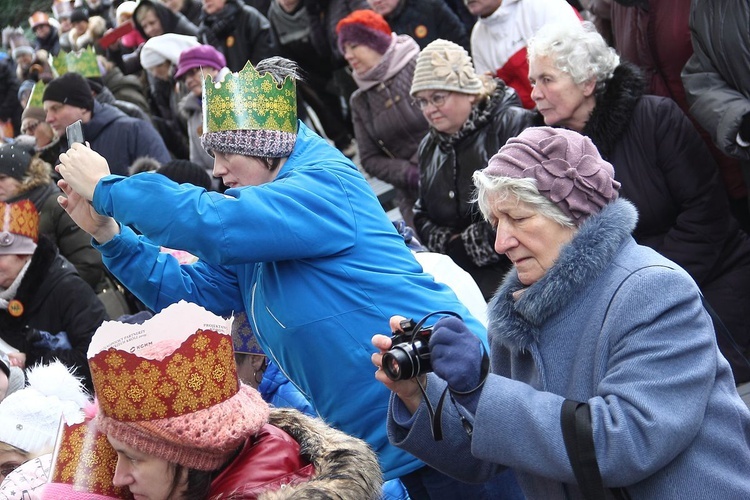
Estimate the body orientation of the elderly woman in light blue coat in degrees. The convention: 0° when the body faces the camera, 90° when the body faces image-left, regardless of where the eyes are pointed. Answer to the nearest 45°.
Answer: approximately 45°

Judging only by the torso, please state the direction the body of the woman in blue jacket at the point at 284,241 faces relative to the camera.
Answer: to the viewer's left

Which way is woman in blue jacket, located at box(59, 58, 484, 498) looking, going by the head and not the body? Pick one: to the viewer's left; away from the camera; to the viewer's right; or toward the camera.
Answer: to the viewer's left

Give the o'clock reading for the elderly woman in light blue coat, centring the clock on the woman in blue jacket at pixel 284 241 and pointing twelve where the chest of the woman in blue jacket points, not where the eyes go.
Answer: The elderly woman in light blue coat is roughly at 8 o'clock from the woman in blue jacket.

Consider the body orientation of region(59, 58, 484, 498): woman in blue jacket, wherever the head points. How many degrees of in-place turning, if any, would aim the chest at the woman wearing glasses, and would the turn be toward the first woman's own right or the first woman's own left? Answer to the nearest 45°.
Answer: approximately 135° to the first woman's own right

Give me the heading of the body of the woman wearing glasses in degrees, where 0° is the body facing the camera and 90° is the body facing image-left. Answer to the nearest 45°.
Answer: approximately 45°

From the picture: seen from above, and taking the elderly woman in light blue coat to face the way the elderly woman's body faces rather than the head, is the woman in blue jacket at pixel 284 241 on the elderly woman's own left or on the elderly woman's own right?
on the elderly woman's own right

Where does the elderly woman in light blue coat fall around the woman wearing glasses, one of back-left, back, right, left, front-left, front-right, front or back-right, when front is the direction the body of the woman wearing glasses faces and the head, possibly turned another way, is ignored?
front-left
